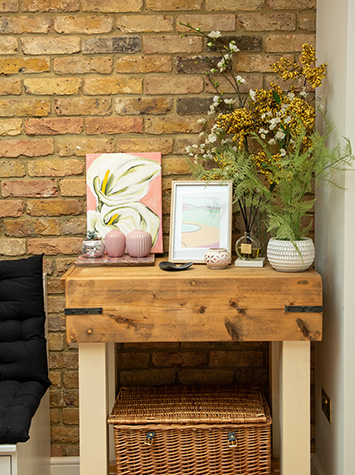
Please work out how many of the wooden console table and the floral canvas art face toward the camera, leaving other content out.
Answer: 2

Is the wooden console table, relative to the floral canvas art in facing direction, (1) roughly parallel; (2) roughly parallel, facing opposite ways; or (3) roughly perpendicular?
roughly parallel

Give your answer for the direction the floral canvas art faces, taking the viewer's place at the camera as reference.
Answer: facing the viewer

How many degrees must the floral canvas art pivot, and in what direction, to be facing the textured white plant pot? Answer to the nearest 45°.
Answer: approximately 45° to its left

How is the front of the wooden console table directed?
toward the camera
